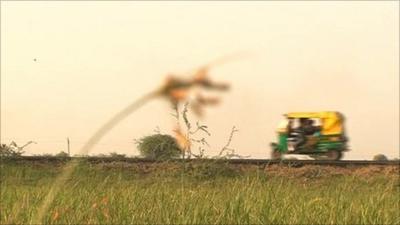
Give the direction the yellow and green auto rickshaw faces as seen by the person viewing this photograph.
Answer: facing to the left of the viewer
